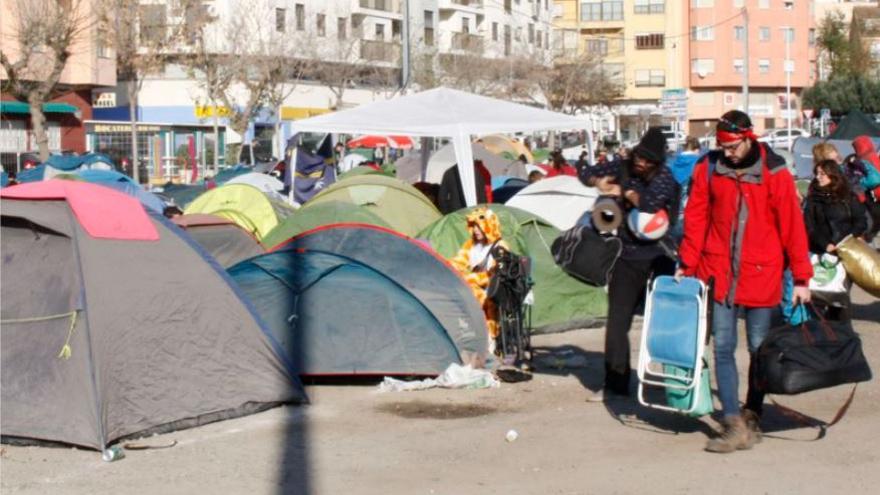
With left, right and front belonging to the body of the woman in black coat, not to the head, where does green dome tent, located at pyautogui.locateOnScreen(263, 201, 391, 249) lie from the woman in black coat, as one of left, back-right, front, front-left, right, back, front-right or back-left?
front-right

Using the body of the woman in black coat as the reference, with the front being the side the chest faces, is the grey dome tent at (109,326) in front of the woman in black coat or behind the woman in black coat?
in front

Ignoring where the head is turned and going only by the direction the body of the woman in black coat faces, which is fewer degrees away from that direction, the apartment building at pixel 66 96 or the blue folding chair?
the blue folding chair

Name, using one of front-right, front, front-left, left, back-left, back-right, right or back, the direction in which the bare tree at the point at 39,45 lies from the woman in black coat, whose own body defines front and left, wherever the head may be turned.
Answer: right

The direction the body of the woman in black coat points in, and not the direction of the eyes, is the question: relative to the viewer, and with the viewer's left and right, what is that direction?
facing the viewer and to the left of the viewer

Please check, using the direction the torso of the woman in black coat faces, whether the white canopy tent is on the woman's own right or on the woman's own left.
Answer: on the woman's own right

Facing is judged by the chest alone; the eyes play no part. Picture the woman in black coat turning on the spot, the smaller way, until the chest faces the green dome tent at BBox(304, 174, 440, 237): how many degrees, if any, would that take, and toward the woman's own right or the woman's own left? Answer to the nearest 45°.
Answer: approximately 90° to the woman's own right

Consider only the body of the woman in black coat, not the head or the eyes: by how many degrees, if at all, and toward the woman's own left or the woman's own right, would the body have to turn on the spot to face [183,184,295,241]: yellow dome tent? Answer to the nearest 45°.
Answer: approximately 90° to the woman's own right

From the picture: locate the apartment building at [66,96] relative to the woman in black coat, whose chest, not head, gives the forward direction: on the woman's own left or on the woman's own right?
on the woman's own right

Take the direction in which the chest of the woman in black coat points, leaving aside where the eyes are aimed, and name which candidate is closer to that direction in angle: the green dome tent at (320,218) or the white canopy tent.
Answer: the green dome tent

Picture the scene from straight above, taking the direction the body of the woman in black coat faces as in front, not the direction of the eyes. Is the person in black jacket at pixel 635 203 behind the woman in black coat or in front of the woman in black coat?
in front

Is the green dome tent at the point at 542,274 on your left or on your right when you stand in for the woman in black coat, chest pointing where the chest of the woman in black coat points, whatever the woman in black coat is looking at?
on your right
